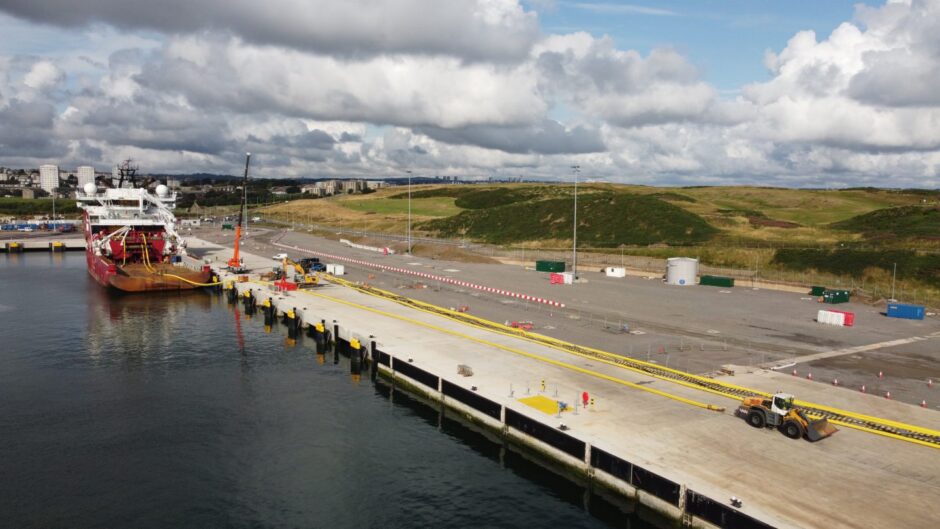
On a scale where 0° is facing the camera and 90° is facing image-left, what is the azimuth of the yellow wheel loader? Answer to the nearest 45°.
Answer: approximately 315°
